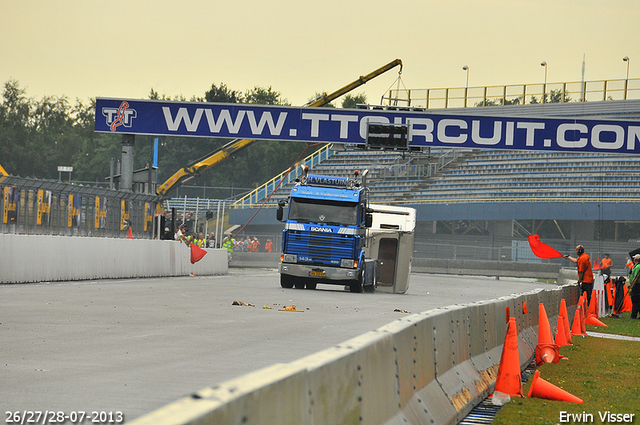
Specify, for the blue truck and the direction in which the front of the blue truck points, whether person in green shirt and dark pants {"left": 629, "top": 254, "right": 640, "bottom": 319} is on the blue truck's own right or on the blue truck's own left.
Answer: on the blue truck's own left

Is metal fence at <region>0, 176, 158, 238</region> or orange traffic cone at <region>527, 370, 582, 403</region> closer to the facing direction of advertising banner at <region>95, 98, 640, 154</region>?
the orange traffic cone

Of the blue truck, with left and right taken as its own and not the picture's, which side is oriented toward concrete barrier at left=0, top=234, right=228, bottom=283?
right

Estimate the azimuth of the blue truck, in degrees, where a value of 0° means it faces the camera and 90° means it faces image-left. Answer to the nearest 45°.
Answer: approximately 0°

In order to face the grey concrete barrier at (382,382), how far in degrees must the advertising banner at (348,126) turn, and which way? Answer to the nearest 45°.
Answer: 0° — it already faces it

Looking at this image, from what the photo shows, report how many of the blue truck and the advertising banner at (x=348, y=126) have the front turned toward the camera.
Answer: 2

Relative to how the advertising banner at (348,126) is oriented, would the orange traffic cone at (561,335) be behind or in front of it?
in front

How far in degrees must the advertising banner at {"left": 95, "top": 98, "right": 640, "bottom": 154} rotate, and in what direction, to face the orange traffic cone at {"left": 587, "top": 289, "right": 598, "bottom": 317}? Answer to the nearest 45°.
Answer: approximately 45° to its left

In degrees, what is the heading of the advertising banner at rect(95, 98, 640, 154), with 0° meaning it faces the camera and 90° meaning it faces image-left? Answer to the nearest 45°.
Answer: approximately 0°

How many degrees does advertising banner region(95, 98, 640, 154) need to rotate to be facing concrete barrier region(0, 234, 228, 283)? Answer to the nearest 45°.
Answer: approximately 45° to its right

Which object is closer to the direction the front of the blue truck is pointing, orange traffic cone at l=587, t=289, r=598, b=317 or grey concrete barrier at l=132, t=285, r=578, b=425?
the grey concrete barrier
